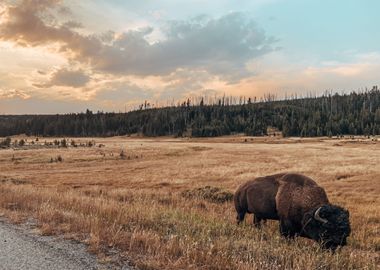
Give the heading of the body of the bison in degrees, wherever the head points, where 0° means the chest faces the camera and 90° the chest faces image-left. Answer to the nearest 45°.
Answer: approximately 315°
